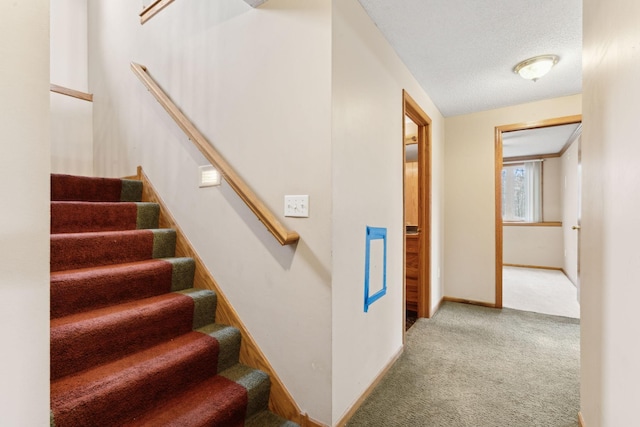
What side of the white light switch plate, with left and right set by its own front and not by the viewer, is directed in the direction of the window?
back

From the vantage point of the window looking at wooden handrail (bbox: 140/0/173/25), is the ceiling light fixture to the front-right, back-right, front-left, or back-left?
front-left

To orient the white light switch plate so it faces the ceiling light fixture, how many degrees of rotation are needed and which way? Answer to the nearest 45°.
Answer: approximately 135° to its left

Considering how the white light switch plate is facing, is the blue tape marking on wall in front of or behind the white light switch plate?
behind

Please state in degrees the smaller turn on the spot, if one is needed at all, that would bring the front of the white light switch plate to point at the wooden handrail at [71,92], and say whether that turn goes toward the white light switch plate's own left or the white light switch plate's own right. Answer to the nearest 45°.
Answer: approximately 90° to the white light switch plate's own right
